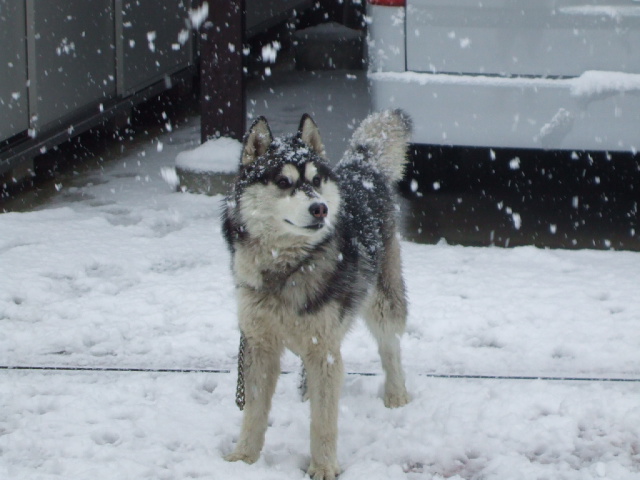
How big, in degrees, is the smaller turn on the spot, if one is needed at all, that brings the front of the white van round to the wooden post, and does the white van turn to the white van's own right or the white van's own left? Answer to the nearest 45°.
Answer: approximately 45° to the white van's own left

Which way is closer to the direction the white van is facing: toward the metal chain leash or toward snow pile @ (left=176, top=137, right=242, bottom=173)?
the snow pile

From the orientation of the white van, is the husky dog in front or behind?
behind

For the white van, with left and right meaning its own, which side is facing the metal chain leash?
back

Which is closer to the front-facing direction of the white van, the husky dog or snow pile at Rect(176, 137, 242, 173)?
the snow pile

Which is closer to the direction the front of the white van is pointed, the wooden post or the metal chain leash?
the wooden post

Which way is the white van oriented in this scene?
away from the camera
